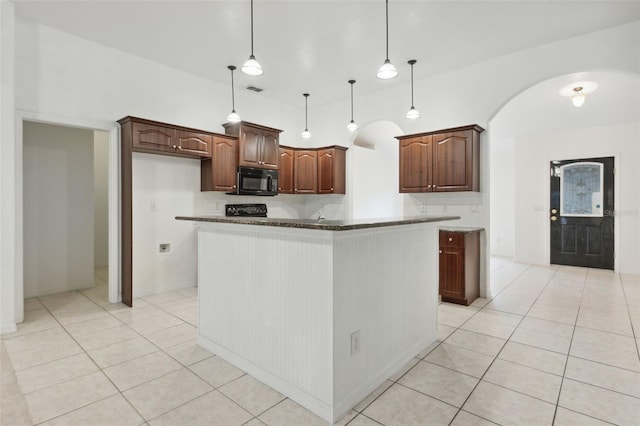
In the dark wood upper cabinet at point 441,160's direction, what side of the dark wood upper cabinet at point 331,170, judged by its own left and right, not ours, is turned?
left

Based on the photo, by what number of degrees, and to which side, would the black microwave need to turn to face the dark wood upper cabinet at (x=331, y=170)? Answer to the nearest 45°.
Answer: approximately 45° to its left

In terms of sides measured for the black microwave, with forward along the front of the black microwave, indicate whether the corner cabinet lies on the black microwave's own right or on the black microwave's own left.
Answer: on the black microwave's own left

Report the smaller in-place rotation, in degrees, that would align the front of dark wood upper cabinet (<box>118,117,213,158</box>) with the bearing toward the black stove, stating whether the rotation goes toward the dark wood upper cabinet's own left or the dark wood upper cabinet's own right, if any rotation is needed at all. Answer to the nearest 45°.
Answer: approximately 90° to the dark wood upper cabinet's own left

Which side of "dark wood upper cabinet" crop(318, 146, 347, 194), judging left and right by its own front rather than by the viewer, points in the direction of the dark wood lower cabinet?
left

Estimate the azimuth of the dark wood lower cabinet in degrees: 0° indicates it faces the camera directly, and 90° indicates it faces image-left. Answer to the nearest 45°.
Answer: approximately 45°

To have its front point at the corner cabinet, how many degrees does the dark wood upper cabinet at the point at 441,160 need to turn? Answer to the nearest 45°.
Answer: approximately 45° to its right

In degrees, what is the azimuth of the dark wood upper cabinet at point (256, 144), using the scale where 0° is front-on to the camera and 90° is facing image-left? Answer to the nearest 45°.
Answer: approximately 315°
